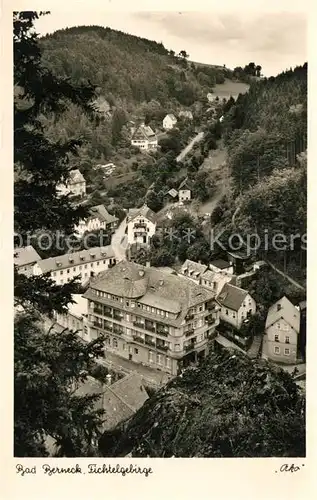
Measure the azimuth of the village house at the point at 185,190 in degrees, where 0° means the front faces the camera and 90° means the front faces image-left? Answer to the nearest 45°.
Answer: approximately 0°

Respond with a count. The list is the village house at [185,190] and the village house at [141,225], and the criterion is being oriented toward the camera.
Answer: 2

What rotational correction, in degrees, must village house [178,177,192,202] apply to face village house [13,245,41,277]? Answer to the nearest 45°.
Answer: approximately 90° to its right

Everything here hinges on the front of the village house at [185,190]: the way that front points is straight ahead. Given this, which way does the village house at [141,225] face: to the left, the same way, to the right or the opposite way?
the same way

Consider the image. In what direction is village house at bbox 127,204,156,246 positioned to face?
toward the camera
